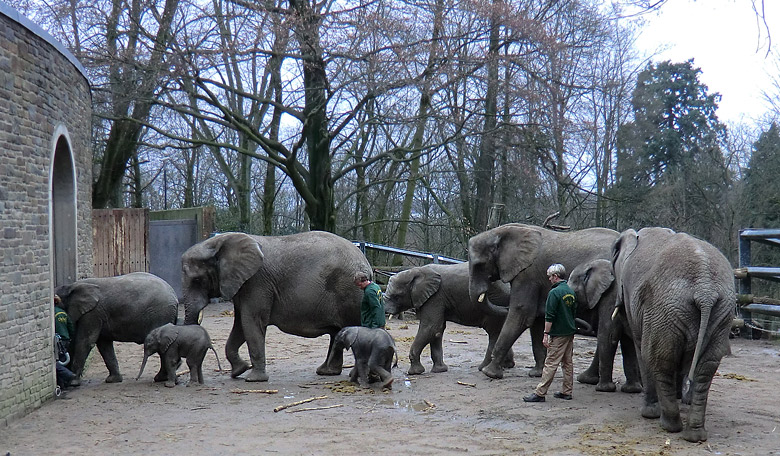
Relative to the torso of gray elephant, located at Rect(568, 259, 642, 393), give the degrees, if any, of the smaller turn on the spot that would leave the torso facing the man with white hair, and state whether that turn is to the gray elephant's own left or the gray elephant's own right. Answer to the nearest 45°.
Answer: approximately 45° to the gray elephant's own left

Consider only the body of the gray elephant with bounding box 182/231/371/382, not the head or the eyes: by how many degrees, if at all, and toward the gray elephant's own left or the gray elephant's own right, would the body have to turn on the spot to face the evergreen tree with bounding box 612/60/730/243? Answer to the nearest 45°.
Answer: approximately 135° to the gray elephant's own right

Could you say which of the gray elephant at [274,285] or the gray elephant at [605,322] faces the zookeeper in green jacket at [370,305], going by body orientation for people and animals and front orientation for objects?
the gray elephant at [605,322]

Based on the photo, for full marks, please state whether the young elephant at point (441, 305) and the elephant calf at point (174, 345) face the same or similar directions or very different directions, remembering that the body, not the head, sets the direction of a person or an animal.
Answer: same or similar directions

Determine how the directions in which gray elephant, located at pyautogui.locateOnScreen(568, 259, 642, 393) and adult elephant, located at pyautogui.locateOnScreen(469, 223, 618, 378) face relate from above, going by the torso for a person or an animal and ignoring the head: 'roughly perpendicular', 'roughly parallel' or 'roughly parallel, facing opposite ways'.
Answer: roughly parallel

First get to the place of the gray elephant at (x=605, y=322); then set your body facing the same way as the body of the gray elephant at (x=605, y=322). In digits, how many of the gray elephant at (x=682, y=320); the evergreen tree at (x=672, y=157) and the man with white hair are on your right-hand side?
1

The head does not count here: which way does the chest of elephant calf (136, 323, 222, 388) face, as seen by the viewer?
to the viewer's left

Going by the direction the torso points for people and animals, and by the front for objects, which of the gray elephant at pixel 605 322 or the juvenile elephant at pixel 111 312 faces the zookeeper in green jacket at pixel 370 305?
the gray elephant

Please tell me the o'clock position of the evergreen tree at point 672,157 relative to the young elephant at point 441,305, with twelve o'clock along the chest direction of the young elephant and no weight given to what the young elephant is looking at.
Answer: The evergreen tree is roughly at 4 o'clock from the young elephant.

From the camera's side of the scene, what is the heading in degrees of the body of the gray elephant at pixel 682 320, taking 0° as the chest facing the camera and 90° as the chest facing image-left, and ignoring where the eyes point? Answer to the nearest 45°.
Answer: approximately 135°

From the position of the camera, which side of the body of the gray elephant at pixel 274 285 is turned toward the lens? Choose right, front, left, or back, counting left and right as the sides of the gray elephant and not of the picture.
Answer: left

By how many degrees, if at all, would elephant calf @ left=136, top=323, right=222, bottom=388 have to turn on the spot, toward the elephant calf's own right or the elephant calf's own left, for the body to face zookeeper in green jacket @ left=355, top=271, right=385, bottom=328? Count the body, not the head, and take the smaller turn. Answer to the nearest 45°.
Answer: approximately 180°

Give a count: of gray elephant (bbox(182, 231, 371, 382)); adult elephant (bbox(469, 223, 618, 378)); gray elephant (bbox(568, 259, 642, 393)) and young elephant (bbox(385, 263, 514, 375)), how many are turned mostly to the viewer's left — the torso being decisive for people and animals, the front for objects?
4

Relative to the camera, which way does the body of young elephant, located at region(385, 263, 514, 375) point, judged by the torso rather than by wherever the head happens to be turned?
to the viewer's left

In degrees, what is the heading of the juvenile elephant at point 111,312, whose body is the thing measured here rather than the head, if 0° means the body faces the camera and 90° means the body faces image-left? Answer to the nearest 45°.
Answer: approximately 90°

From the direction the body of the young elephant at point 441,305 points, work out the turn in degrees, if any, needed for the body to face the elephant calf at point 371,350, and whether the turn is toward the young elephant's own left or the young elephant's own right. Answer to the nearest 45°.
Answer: approximately 45° to the young elephant's own left

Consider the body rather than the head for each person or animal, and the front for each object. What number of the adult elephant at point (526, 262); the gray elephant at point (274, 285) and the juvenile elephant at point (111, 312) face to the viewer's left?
3

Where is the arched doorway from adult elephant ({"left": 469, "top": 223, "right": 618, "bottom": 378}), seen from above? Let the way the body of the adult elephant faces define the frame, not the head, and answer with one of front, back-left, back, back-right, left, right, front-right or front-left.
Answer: front

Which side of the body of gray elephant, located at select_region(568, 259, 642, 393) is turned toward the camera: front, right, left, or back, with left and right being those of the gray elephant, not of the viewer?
left
